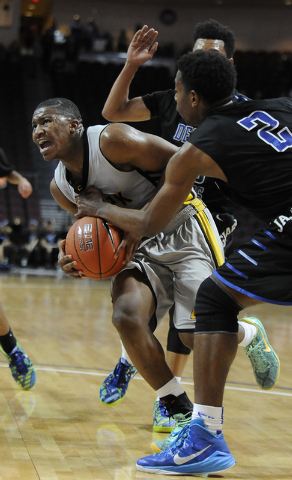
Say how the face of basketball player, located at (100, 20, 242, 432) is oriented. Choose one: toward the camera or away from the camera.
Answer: toward the camera

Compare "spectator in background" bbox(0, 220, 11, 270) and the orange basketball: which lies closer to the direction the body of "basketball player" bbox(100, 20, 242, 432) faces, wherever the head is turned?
the orange basketball

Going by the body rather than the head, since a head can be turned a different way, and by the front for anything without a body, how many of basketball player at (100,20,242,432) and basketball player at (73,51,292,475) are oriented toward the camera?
1

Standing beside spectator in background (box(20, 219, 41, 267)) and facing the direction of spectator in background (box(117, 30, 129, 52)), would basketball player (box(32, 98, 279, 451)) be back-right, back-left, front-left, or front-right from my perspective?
back-right

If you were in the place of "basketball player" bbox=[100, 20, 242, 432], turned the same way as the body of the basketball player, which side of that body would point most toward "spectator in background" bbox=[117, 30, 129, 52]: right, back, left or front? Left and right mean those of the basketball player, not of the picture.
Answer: back

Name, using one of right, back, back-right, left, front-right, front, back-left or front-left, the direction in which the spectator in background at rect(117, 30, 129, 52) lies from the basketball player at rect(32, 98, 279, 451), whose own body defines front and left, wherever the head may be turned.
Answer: back-right

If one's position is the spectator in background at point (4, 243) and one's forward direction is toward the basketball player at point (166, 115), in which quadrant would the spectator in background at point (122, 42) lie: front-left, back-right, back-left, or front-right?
back-left

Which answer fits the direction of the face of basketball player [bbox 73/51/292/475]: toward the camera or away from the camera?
away from the camera

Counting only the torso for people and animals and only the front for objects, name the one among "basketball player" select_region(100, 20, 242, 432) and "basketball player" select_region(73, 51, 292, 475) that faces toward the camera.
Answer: "basketball player" select_region(100, 20, 242, 432)

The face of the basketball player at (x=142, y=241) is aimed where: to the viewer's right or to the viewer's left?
to the viewer's left

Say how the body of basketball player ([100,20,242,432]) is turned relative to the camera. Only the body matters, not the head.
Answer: toward the camera

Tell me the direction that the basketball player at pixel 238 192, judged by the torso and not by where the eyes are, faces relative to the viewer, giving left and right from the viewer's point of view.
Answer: facing away from the viewer and to the left of the viewer

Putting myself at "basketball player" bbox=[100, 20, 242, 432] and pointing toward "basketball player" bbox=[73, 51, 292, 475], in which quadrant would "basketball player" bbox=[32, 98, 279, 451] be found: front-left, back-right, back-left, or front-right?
front-right
